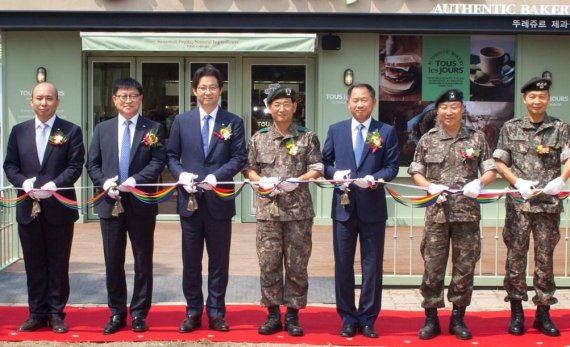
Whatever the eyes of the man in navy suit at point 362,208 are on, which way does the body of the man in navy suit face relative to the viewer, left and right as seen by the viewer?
facing the viewer

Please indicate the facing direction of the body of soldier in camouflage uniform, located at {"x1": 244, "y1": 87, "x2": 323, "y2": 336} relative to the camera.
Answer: toward the camera

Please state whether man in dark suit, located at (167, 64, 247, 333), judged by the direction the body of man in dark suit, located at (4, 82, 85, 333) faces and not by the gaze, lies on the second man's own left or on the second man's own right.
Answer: on the second man's own left

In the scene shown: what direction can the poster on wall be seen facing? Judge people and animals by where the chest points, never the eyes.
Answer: toward the camera

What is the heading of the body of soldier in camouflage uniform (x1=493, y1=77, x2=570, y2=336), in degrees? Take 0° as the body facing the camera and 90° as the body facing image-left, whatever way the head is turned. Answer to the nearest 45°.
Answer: approximately 0°

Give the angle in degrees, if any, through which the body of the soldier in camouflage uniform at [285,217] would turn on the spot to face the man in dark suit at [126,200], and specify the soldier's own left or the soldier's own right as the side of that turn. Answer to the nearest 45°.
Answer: approximately 90° to the soldier's own right

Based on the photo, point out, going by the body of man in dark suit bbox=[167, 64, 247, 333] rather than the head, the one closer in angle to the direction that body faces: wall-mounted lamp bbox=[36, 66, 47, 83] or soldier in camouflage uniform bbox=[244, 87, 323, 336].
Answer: the soldier in camouflage uniform

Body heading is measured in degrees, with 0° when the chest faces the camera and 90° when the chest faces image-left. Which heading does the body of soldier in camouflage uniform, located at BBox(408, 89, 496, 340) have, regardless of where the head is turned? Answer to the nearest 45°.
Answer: approximately 0°

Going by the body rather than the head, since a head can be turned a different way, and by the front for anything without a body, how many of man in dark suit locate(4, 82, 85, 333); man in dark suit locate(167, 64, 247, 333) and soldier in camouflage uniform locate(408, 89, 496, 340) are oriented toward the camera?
3

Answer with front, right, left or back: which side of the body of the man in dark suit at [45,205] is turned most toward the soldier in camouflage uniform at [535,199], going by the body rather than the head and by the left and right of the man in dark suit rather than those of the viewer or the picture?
left

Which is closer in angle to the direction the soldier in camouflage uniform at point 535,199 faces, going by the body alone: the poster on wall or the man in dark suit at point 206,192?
the man in dark suit
